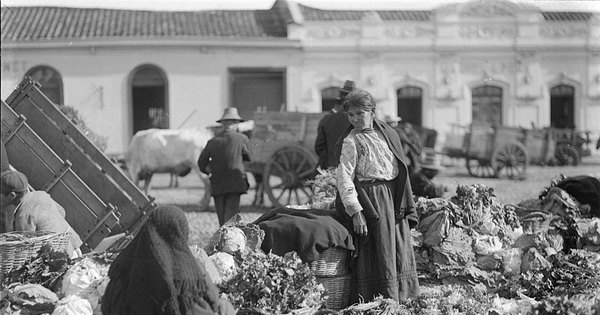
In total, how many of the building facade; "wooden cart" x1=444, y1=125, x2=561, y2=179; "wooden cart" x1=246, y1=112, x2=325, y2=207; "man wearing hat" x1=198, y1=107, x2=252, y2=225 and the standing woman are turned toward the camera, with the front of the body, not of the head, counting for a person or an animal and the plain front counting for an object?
2

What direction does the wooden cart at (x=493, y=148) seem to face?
to the viewer's left

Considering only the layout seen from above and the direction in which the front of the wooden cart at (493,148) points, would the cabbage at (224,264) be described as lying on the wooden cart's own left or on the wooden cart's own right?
on the wooden cart's own left

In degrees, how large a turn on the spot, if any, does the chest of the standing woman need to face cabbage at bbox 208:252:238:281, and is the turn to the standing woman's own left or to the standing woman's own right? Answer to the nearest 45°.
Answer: approximately 45° to the standing woman's own right

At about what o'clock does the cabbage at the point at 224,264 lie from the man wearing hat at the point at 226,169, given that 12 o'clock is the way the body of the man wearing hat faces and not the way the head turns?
The cabbage is roughly at 6 o'clock from the man wearing hat.

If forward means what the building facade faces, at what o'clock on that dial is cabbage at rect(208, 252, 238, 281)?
The cabbage is roughly at 12 o'clock from the building facade.

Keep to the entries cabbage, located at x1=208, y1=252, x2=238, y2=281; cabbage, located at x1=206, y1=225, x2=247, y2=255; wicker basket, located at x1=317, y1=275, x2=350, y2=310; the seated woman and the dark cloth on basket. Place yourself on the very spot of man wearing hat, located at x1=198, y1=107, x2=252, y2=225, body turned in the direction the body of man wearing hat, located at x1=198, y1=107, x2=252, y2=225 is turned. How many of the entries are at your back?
5

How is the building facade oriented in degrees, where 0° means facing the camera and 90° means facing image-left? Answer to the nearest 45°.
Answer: approximately 0°

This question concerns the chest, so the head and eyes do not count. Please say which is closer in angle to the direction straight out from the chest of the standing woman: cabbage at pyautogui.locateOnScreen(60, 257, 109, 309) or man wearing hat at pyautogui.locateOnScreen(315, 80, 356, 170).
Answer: the cabbage

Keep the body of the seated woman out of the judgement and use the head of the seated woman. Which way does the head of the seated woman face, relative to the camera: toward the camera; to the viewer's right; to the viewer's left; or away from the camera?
away from the camera

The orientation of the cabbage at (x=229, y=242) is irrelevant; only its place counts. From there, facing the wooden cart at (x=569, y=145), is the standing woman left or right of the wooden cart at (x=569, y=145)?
right

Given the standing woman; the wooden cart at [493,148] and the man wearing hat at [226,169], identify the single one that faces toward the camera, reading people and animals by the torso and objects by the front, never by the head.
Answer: the standing woman

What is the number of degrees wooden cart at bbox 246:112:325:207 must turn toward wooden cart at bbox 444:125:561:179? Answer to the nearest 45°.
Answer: approximately 135° to its right

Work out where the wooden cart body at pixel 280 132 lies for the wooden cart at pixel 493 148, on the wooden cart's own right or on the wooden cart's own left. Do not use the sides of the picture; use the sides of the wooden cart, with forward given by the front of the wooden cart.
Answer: on the wooden cart's own left

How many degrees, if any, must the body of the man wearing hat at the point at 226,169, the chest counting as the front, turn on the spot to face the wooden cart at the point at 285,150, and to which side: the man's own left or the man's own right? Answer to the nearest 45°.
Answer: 0° — they already face it

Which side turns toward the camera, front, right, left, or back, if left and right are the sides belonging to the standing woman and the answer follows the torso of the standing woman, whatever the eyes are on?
front

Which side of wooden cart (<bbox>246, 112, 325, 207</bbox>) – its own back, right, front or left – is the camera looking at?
left

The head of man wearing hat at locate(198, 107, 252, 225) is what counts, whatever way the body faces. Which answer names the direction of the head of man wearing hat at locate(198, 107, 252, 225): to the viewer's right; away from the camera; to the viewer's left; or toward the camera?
away from the camera

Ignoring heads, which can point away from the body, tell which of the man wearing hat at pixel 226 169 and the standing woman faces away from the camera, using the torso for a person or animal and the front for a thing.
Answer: the man wearing hat

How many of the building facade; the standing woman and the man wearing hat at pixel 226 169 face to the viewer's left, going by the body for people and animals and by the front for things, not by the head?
0
